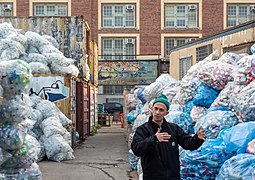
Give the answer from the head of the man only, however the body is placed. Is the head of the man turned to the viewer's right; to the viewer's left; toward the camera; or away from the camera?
toward the camera

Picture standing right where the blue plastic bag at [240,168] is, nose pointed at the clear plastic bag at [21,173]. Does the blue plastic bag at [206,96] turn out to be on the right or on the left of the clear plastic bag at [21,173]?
right

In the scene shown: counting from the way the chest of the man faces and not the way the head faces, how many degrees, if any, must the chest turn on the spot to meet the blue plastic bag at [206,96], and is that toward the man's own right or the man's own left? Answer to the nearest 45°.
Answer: approximately 180°

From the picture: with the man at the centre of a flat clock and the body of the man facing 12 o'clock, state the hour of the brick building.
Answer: The brick building is roughly at 6 o'clock from the man.

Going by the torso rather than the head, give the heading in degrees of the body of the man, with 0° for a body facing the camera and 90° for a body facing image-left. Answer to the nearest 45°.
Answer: approximately 0°

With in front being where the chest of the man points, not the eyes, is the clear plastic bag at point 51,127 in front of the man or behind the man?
behind

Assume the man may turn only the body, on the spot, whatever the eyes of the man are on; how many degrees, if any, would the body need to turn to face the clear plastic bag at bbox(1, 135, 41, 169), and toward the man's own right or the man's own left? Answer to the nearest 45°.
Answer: approximately 135° to the man's own right

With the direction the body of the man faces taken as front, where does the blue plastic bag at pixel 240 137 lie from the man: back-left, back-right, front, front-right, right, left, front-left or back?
back-left
